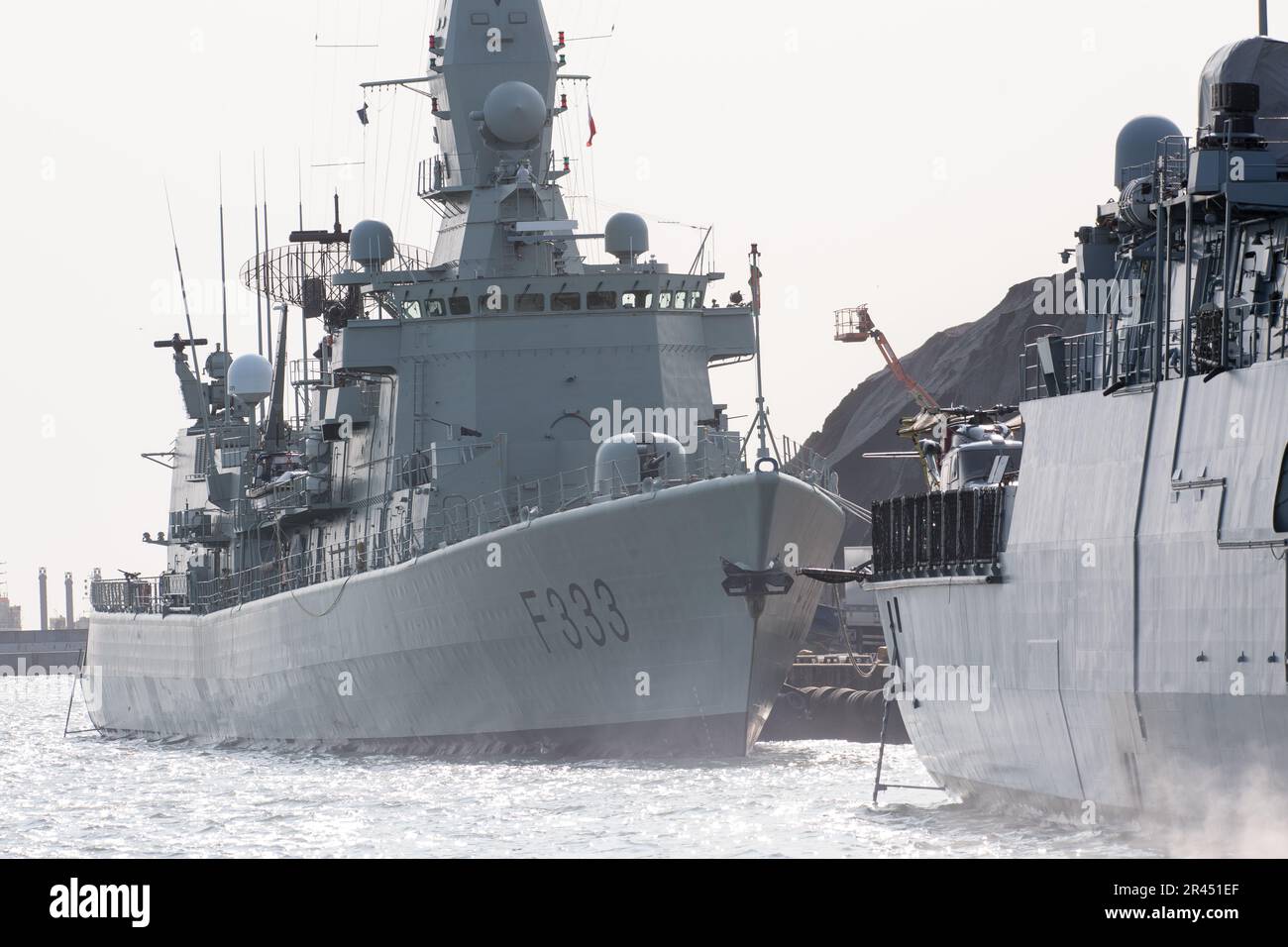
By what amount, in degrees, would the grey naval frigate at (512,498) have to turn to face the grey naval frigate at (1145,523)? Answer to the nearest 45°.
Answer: approximately 45° to its right

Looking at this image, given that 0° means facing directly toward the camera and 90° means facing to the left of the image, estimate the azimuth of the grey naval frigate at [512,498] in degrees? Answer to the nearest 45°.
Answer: approximately 315°
